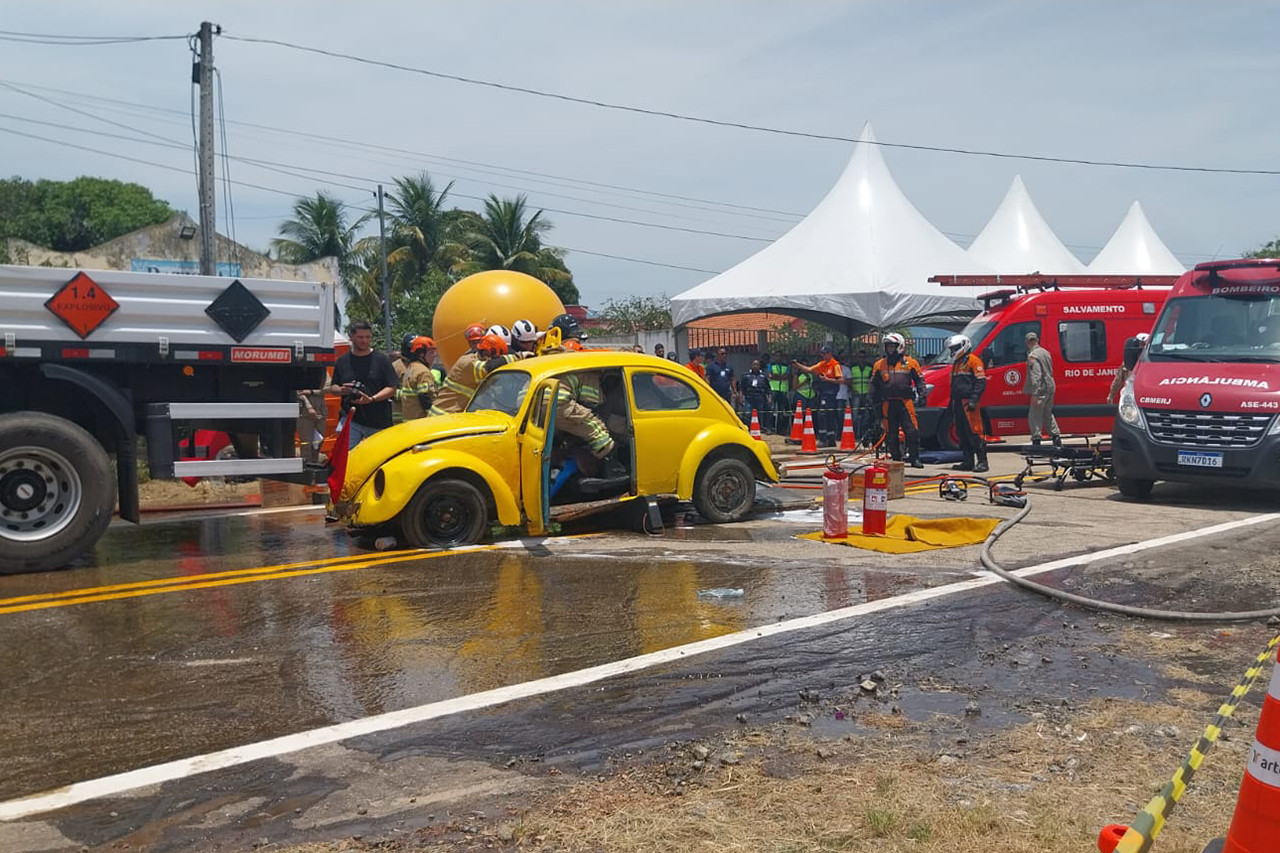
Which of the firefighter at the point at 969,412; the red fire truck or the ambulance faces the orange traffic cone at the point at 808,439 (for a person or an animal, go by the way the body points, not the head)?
the red fire truck

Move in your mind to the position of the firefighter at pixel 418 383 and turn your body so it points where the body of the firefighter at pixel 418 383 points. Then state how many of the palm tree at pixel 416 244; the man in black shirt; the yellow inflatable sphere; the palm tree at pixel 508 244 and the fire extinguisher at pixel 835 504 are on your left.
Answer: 3

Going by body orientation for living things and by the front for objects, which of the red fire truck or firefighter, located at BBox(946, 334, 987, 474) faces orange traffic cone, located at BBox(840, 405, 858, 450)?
the red fire truck

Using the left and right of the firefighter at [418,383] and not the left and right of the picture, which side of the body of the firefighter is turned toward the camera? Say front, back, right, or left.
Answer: right

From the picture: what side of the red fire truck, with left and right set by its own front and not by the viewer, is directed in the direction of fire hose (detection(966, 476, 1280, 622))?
left

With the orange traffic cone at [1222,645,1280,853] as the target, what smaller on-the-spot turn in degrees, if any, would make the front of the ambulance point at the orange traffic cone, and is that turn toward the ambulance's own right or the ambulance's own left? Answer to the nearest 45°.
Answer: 0° — it already faces it

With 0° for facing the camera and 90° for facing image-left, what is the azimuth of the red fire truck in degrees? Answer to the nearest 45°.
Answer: approximately 90°

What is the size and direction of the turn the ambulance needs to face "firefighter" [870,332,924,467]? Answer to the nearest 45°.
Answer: approximately 135° to its right

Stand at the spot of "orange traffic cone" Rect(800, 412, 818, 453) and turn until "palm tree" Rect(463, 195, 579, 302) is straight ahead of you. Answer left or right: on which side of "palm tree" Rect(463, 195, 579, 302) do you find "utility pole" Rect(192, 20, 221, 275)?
left

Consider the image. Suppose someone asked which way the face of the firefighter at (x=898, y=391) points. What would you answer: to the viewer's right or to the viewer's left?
to the viewer's left

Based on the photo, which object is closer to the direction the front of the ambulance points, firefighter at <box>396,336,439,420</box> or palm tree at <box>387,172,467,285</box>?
the firefighter

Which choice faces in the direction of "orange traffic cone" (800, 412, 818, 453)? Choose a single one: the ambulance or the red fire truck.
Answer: the red fire truck

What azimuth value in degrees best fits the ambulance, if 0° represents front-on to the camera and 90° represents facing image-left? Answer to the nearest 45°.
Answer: approximately 0°
